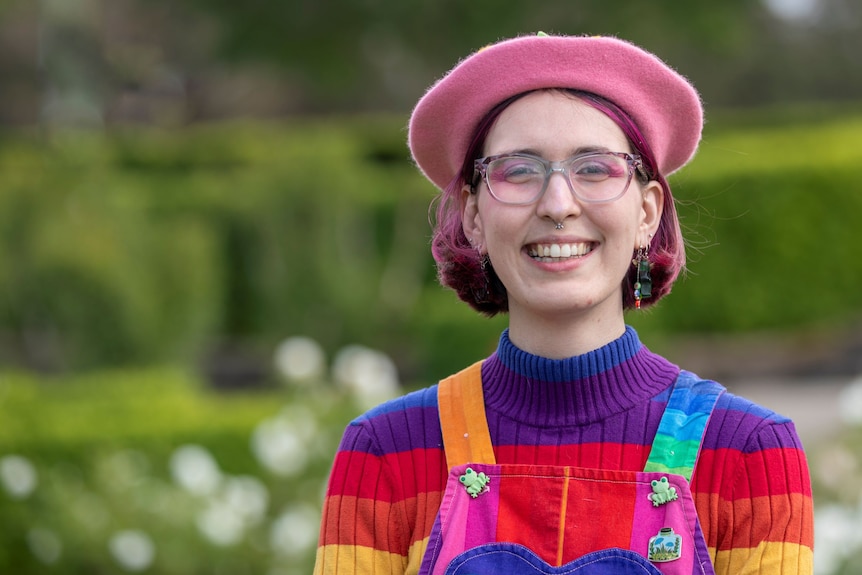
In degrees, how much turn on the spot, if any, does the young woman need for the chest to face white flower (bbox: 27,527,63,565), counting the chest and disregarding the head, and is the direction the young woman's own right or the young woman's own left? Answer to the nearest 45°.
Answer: approximately 135° to the young woman's own right

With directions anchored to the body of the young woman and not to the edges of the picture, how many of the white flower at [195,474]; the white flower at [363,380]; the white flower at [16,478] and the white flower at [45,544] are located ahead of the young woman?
0

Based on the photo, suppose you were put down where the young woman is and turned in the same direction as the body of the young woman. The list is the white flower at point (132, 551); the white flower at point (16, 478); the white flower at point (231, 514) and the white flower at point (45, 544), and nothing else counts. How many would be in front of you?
0

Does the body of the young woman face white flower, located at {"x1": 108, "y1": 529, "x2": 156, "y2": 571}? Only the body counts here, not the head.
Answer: no

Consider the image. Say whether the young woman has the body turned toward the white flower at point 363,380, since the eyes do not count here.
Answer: no

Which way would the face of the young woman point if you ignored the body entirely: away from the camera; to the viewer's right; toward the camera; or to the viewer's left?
toward the camera

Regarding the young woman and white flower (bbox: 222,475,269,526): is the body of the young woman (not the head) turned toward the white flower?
no

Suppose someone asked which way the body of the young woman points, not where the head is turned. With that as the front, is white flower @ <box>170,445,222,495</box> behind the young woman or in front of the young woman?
behind

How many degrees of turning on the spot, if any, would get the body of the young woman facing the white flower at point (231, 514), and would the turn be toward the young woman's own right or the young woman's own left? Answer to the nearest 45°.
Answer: approximately 180°

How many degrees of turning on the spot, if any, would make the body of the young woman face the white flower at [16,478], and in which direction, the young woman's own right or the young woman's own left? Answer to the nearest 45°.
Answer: approximately 135° to the young woman's own right

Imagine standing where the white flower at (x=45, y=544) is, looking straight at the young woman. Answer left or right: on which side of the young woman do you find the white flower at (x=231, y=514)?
left

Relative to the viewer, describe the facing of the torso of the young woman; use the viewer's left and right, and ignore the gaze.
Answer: facing the viewer
